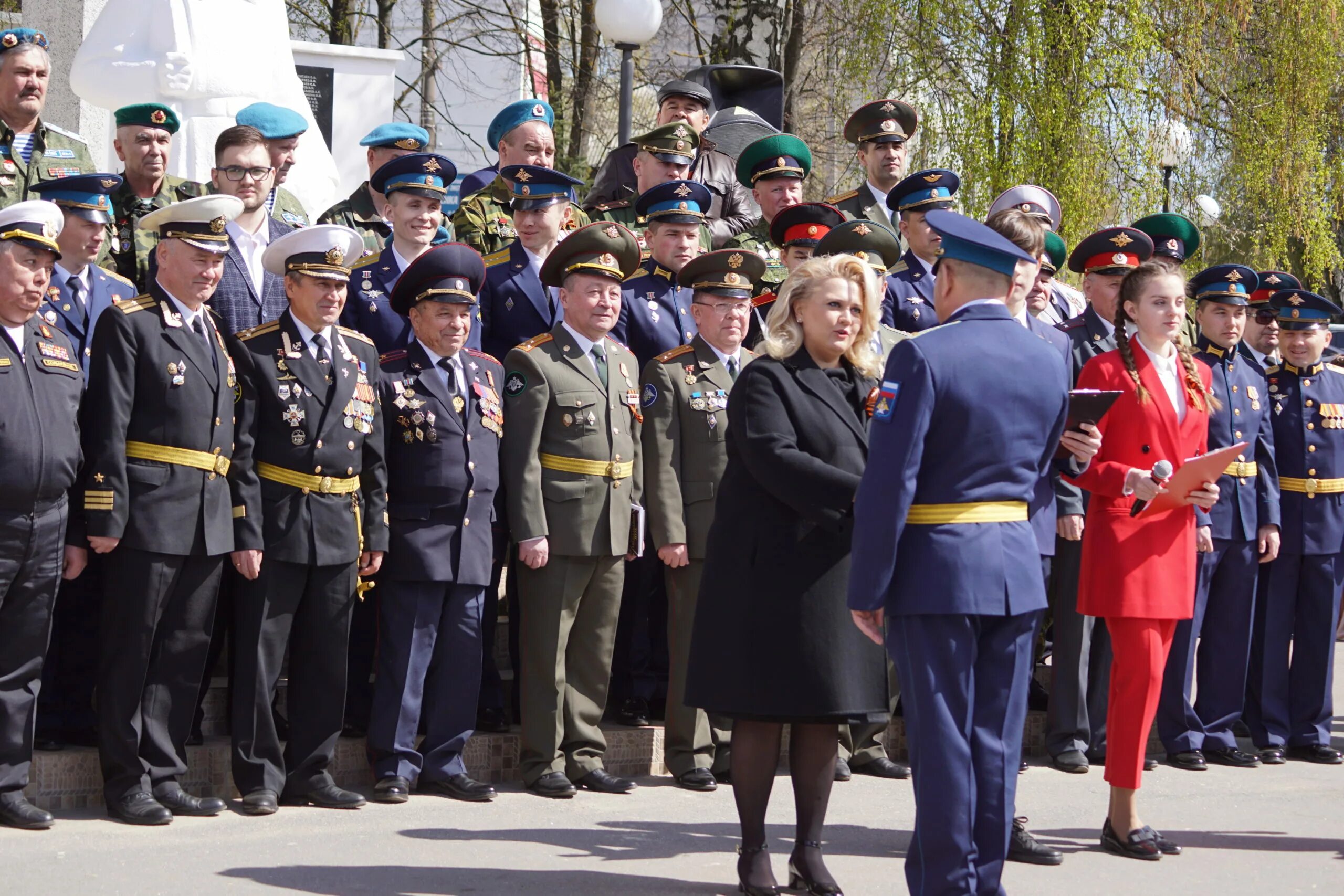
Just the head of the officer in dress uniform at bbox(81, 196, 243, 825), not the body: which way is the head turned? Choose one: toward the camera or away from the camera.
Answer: toward the camera

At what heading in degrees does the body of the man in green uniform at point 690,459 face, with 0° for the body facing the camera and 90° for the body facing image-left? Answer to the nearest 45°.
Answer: approximately 315°

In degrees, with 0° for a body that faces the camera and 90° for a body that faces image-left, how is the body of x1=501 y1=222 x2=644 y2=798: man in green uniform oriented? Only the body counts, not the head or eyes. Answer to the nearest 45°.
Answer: approximately 315°

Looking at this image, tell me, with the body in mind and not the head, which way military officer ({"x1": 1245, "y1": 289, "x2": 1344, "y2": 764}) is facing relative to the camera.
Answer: toward the camera

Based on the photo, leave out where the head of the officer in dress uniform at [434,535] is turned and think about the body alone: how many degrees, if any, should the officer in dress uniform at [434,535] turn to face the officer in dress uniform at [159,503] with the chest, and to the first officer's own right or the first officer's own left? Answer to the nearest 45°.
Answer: approximately 90° to the first officer's own right

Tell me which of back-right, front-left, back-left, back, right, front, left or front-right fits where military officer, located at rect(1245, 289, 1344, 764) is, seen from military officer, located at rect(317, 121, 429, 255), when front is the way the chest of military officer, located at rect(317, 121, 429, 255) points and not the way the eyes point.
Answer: front-left

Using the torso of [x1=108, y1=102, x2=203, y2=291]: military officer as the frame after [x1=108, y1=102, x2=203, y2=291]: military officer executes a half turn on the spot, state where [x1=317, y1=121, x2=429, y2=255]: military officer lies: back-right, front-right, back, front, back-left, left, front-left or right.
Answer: right

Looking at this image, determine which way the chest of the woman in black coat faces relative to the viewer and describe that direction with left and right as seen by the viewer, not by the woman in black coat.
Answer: facing the viewer and to the right of the viewer

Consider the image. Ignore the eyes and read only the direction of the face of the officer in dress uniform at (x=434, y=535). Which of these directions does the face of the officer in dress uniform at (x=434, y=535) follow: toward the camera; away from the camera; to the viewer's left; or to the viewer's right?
toward the camera

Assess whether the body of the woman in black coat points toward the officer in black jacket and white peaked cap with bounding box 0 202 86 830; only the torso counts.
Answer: no

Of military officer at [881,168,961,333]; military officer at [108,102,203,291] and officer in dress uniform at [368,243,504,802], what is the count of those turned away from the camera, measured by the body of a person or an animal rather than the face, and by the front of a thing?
0

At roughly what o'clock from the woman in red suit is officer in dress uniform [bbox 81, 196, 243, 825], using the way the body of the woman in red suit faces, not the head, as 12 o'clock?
The officer in dress uniform is roughly at 4 o'clock from the woman in red suit.

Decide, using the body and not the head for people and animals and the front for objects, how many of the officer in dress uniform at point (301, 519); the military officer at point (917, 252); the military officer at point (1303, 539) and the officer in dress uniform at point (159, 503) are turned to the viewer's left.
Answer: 0

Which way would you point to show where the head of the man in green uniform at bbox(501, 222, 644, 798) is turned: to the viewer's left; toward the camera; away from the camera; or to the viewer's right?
toward the camera

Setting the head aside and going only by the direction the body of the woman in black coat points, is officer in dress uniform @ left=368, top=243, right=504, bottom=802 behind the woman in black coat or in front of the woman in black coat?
behind

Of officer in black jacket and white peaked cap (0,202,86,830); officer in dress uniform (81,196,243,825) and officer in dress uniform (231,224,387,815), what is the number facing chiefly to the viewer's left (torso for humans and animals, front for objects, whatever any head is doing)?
0
